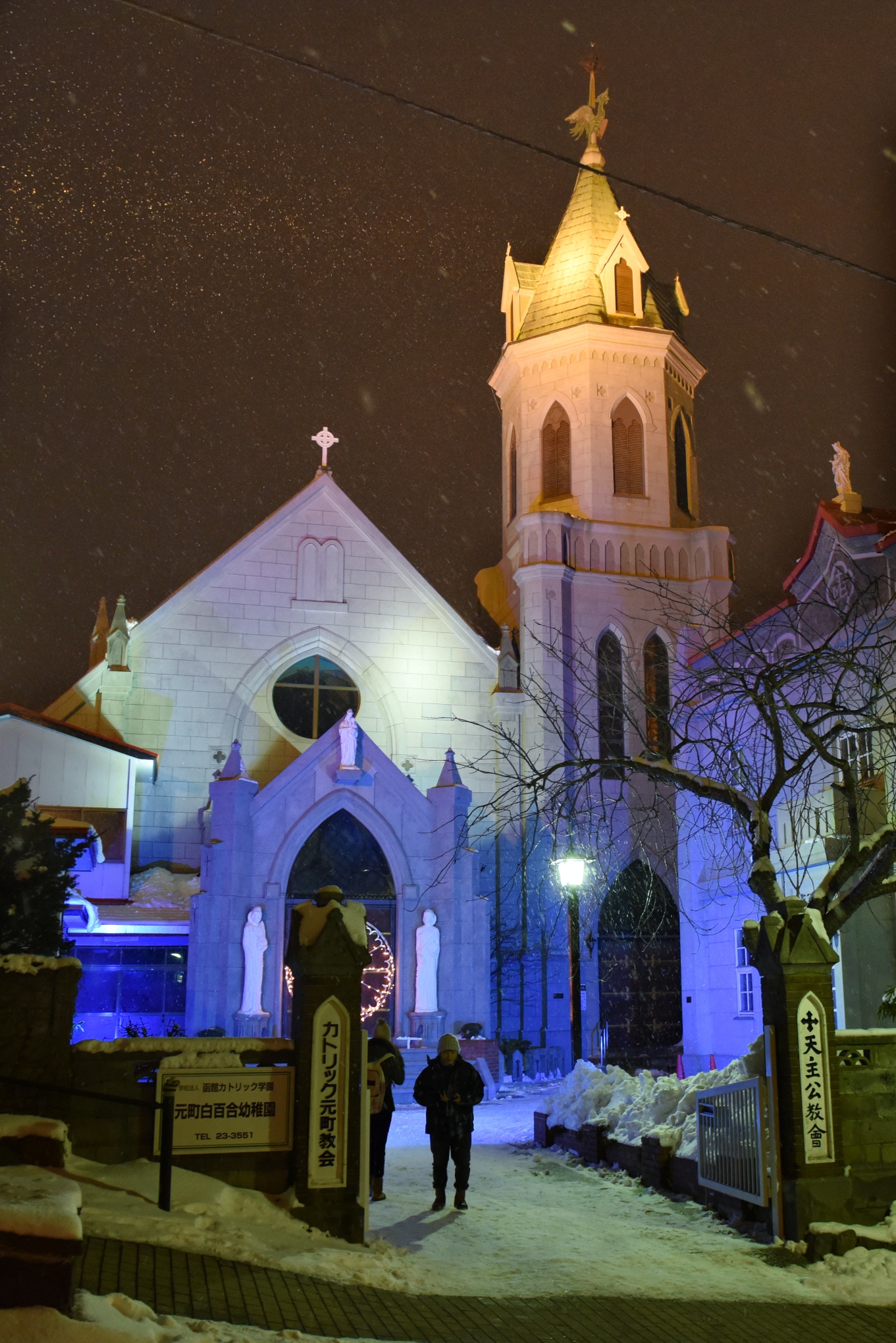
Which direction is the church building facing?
toward the camera

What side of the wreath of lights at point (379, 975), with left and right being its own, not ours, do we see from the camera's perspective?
front

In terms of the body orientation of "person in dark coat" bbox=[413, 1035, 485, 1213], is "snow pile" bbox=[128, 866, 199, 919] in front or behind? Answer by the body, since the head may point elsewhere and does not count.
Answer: behind

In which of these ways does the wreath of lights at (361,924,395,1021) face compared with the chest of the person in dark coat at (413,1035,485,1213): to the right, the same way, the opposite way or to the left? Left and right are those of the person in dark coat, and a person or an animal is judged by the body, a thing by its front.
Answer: the same way

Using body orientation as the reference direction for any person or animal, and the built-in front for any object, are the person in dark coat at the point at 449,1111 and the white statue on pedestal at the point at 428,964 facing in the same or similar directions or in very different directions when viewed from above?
same or similar directions

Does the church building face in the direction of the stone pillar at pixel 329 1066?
yes

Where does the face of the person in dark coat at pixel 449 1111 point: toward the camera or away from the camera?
toward the camera

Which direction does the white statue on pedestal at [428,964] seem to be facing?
toward the camera

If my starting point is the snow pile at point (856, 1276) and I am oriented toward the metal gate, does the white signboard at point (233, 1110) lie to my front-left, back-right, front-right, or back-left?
front-left

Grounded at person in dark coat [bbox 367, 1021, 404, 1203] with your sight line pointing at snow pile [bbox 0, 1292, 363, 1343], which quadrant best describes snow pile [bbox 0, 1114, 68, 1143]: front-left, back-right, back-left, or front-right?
front-right

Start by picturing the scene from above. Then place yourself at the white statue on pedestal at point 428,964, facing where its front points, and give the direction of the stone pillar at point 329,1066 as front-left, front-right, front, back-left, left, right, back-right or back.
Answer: front

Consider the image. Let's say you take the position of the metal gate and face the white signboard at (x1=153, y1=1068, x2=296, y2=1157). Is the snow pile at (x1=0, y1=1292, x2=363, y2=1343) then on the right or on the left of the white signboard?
left

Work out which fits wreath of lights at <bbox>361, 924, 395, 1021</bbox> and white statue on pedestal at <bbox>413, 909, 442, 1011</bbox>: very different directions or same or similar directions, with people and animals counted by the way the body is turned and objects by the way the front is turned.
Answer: same or similar directions

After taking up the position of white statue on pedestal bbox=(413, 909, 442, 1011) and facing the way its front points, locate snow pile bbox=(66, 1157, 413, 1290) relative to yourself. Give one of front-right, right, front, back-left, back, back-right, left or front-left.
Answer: front

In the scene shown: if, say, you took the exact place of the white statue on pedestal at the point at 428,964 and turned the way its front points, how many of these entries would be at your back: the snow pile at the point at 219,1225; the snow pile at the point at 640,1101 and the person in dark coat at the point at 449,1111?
0

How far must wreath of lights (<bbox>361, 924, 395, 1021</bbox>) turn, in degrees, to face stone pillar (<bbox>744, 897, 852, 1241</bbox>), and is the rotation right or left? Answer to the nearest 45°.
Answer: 0° — it already faces it
